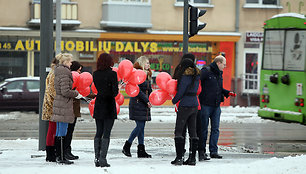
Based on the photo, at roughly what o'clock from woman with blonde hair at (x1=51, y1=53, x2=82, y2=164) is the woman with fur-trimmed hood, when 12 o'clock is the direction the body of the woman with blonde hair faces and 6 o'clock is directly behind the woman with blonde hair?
The woman with fur-trimmed hood is roughly at 12 o'clock from the woman with blonde hair.

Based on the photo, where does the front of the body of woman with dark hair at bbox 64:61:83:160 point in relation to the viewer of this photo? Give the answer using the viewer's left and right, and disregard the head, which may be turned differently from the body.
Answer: facing to the right of the viewer

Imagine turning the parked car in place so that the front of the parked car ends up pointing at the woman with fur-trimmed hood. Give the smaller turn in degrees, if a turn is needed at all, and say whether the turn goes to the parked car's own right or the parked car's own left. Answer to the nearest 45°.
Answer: approximately 90° to the parked car's own left

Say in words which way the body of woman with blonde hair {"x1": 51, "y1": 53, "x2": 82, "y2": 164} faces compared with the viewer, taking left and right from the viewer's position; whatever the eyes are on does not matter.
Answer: facing to the right of the viewer

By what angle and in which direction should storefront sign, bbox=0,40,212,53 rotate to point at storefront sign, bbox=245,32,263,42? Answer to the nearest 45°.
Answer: approximately 90° to its left

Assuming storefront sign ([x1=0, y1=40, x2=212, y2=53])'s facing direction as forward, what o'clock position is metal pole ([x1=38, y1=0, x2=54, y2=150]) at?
The metal pole is roughly at 12 o'clock from the storefront sign.
